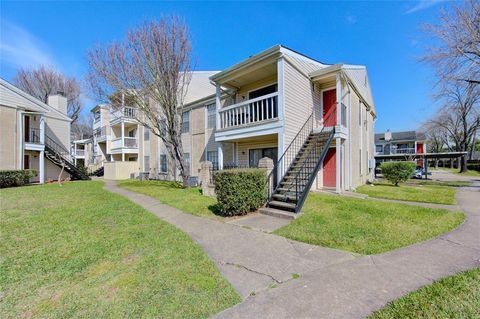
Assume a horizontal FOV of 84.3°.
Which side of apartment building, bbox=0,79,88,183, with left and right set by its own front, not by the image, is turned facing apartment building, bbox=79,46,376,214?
front

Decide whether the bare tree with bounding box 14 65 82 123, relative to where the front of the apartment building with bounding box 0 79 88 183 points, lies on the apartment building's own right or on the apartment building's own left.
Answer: on the apartment building's own left

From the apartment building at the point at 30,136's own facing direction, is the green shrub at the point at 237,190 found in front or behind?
in front

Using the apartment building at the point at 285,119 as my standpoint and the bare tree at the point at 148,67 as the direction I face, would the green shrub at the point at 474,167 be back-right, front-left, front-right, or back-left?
back-right

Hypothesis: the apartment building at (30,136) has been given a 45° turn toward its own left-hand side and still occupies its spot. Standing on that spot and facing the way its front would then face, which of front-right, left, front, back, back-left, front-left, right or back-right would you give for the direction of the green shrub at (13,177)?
right

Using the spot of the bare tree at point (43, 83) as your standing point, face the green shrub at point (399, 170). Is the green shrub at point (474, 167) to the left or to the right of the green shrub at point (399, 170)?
left

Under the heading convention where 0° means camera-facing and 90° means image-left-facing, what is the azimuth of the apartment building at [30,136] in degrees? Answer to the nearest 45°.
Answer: approximately 315°

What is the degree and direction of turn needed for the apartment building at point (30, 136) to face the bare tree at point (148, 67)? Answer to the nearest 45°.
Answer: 0° — it already faces it
